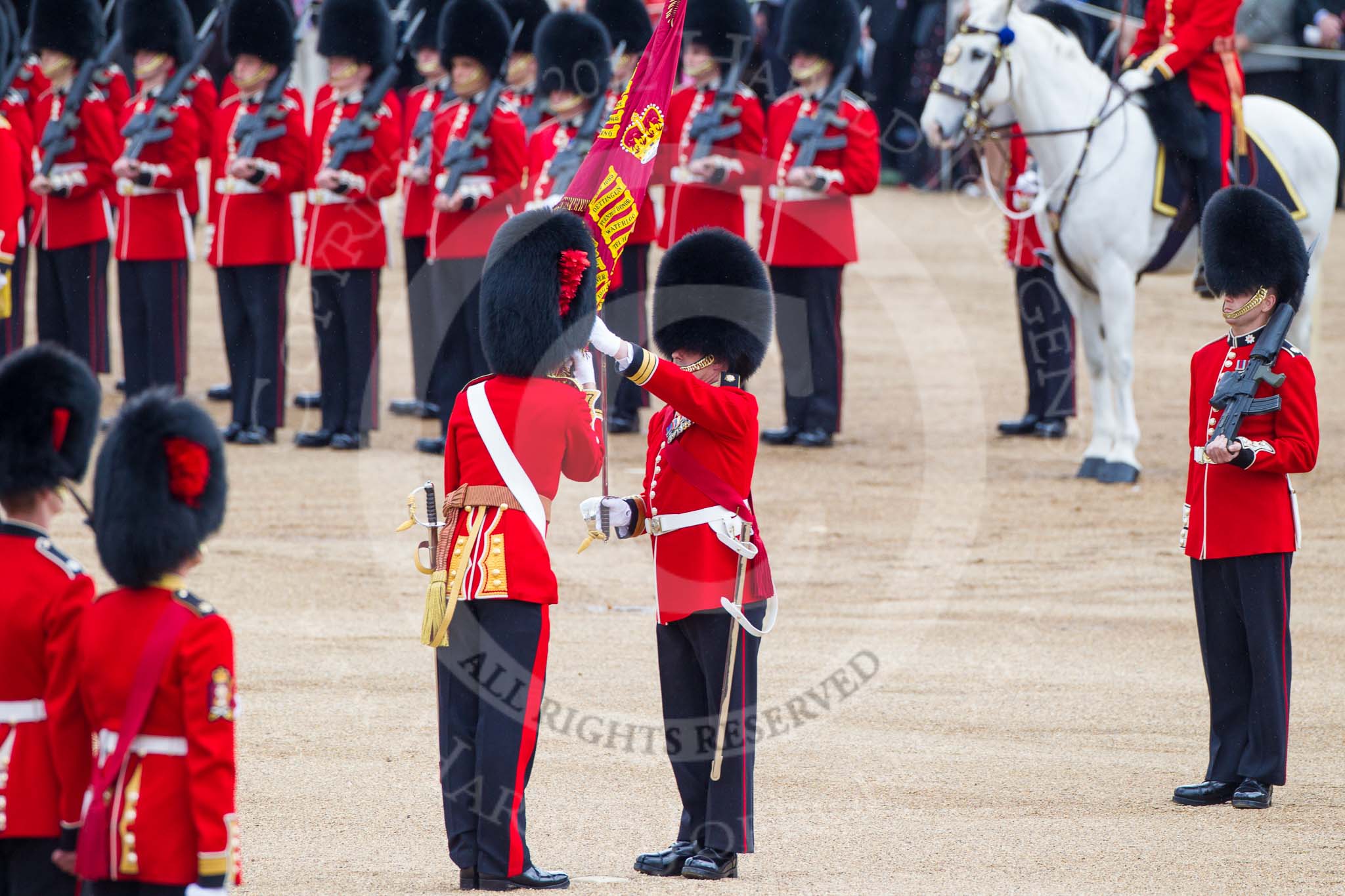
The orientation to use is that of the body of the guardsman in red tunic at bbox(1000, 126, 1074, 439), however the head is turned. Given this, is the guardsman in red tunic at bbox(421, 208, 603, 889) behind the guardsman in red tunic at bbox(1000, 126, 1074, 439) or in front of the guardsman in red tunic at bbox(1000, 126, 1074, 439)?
in front

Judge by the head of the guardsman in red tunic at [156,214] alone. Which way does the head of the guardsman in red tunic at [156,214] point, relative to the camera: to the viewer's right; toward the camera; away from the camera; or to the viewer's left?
toward the camera

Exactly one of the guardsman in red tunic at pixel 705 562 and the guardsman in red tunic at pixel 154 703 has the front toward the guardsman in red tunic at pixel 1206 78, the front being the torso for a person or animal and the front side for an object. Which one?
the guardsman in red tunic at pixel 154 703

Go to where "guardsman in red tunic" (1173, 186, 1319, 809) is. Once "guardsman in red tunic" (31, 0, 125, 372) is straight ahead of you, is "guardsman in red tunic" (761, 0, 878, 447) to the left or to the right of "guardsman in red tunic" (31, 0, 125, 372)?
right

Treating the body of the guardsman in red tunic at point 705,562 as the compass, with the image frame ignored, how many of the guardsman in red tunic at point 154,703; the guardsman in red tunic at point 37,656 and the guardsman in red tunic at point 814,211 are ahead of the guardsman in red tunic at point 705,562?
2

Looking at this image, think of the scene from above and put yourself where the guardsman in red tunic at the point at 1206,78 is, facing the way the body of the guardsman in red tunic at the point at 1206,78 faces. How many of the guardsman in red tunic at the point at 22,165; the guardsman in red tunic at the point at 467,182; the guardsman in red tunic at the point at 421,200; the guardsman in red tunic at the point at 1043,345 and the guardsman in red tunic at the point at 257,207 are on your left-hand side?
0

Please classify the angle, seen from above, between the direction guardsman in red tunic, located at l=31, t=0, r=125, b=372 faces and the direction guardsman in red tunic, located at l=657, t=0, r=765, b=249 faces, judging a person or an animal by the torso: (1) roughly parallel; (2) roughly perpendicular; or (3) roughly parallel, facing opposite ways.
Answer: roughly parallel

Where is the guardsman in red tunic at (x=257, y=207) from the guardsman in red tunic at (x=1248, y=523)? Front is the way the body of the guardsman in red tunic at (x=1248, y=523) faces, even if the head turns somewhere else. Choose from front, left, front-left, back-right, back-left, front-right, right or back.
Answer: right

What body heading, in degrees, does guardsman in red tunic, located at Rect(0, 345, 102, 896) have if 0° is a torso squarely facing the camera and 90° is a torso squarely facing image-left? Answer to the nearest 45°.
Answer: approximately 225°

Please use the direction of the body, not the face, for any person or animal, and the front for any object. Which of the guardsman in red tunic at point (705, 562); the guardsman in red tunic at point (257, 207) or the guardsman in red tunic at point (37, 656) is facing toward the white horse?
the guardsman in red tunic at point (37, 656)

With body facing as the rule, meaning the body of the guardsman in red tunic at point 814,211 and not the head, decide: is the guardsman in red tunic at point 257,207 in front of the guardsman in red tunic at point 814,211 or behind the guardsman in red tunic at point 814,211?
in front

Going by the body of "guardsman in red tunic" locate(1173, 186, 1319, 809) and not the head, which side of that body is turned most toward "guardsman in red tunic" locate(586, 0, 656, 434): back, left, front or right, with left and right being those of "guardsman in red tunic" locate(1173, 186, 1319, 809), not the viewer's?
right

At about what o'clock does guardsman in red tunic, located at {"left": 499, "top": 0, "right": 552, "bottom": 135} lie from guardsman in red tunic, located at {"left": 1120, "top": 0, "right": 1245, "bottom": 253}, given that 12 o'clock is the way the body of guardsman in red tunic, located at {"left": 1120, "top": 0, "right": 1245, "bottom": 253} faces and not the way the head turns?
guardsman in red tunic, located at {"left": 499, "top": 0, "right": 552, "bottom": 135} is roughly at 2 o'clock from guardsman in red tunic, located at {"left": 1120, "top": 0, "right": 1245, "bottom": 253}.

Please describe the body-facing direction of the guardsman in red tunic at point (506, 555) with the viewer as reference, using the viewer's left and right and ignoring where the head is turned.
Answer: facing away from the viewer and to the right of the viewer

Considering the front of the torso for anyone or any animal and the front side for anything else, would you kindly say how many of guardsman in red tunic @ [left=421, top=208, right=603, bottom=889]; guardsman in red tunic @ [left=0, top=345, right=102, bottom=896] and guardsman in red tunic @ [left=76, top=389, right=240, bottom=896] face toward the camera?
0

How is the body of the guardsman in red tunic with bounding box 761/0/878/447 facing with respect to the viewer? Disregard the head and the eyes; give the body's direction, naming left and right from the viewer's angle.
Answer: facing the viewer and to the left of the viewer

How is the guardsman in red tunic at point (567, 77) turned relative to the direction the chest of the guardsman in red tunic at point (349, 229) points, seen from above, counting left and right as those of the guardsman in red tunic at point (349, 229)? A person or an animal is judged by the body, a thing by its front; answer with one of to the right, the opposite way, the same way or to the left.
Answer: the same way
